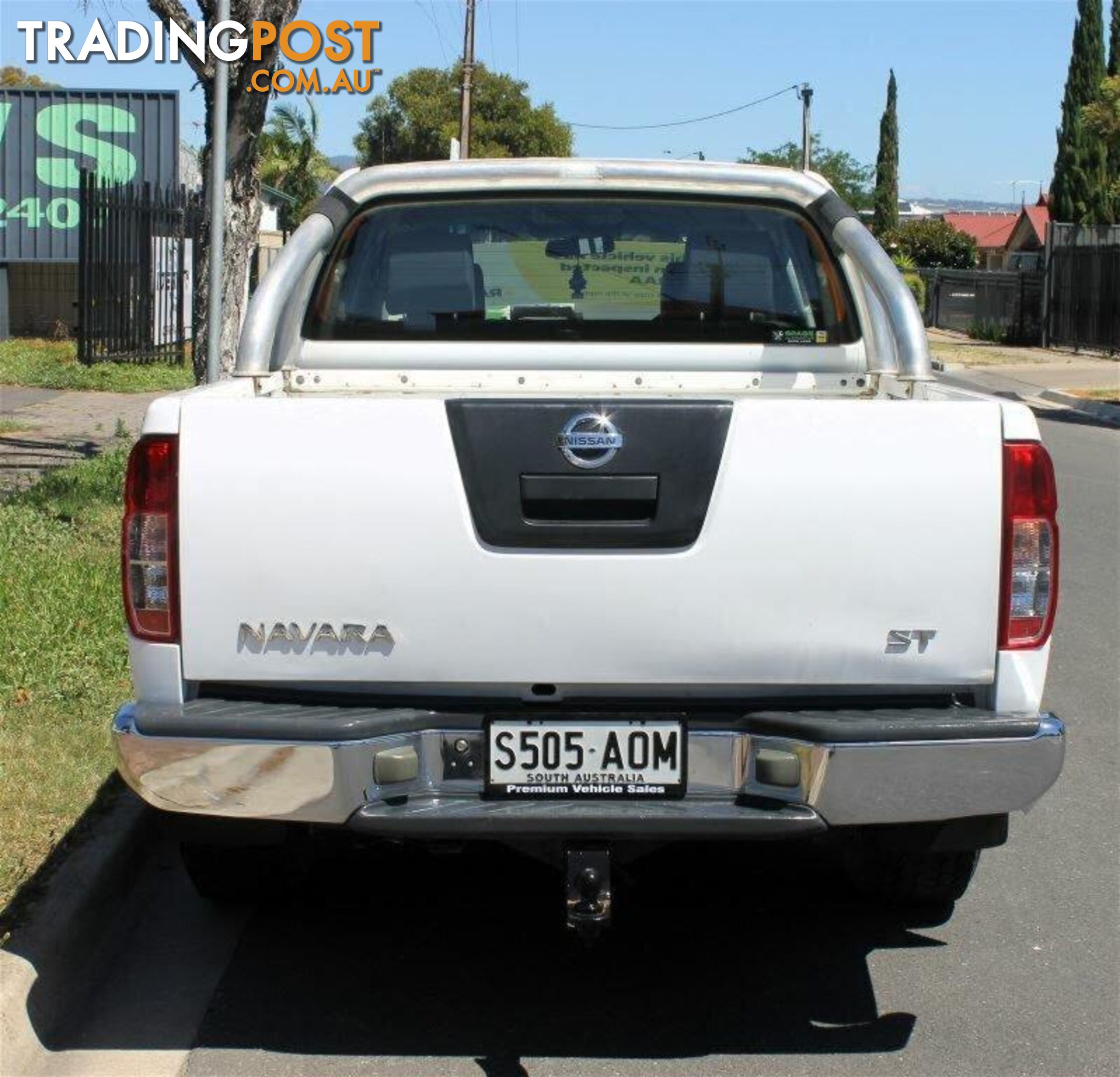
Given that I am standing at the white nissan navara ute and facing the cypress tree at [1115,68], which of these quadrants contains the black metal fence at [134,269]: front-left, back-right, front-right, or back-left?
front-left

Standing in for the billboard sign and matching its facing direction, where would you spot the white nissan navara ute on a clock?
The white nissan navara ute is roughly at 12 o'clock from the billboard sign.

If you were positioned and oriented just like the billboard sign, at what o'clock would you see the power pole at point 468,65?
The power pole is roughly at 7 o'clock from the billboard sign.

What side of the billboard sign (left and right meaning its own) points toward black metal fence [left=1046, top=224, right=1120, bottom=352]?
left

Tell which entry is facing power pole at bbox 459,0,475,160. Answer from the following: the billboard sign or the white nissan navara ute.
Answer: the white nissan navara ute

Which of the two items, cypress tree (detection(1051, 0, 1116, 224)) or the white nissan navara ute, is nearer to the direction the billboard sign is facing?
the white nissan navara ute

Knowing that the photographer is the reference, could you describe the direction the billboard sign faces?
facing the viewer

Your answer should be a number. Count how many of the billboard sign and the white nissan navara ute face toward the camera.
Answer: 1

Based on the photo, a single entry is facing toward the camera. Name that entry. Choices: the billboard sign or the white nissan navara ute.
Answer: the billboard sign

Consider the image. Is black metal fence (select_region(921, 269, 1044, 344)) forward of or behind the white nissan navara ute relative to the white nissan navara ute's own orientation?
forward

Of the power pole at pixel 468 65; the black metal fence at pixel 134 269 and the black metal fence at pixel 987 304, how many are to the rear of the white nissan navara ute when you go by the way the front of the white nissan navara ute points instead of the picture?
0

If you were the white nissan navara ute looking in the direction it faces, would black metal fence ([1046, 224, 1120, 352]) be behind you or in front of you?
in front

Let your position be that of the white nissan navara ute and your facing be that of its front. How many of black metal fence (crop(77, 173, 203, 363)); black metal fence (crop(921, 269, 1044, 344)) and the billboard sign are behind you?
0

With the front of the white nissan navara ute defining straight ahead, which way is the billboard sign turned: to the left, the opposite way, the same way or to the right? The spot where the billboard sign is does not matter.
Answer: the opposite way

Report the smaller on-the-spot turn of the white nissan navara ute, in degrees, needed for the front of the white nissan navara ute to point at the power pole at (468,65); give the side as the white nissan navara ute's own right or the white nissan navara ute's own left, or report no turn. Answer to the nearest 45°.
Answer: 0° — it already faces it

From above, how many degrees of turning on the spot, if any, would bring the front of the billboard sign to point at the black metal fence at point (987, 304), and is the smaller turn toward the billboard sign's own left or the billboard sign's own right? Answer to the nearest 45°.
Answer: approximately 135° to the billboard sign's own left

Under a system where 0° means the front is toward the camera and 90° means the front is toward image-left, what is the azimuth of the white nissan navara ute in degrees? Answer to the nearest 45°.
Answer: approximately 180°
